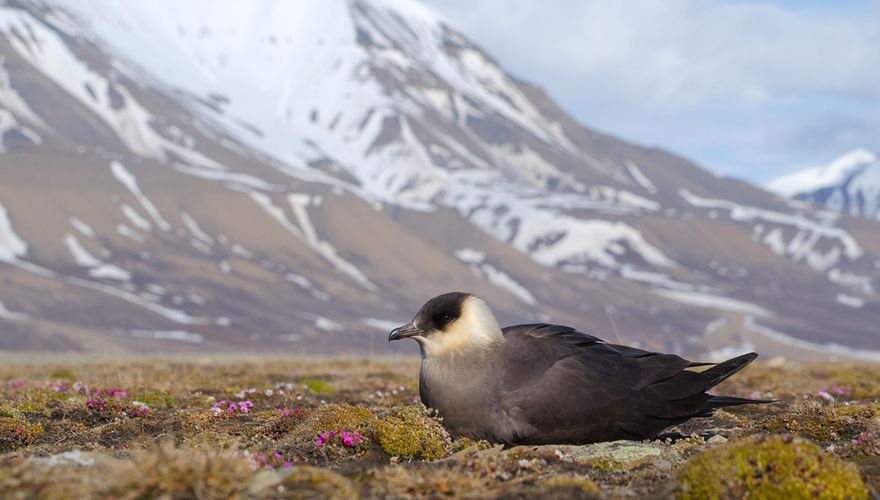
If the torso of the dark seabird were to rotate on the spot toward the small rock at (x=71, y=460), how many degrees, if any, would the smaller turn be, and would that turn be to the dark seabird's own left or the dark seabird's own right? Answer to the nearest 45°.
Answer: approximately 45° to the dark seabird's own left

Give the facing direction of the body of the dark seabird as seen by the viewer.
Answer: to the viewer's left

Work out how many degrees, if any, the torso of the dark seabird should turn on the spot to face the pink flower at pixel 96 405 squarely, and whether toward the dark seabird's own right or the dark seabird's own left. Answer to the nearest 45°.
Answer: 0° — it already faces it

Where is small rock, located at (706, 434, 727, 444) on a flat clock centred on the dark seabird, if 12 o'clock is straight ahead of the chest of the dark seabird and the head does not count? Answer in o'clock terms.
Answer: The small rock is roughly at 7 o'clock from the dark seabird.

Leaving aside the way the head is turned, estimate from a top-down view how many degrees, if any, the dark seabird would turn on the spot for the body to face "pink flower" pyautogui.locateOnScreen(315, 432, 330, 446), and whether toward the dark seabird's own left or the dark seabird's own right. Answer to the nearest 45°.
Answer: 0° — it already faces it

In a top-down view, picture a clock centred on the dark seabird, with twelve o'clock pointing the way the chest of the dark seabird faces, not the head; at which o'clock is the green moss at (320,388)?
The green moss is roughly at 2 o'clock from the dark seabird.
